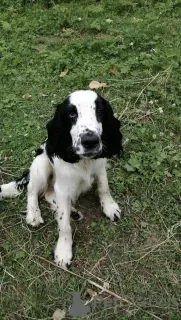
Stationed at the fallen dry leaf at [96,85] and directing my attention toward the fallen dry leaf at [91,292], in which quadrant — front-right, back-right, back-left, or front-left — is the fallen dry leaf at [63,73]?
back-right

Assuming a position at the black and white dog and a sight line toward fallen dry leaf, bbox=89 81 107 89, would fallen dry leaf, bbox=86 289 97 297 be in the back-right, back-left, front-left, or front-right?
back-right

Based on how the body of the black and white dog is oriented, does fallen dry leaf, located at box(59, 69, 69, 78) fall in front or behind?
behind

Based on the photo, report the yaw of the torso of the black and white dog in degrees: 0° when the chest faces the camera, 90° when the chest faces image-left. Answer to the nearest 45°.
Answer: approximately 315°

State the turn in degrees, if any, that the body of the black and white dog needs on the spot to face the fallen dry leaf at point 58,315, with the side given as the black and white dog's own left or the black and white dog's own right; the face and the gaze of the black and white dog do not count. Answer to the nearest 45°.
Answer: approximately 45° to the black and white dog's own right

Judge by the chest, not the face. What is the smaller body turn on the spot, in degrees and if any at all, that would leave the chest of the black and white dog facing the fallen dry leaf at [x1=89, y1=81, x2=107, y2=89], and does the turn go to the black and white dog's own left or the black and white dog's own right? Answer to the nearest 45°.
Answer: approximately 135° to the black and white dog's own left

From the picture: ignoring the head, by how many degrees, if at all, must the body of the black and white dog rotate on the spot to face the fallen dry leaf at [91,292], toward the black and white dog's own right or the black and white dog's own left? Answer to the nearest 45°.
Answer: approximately 45° to the black and white dog's own right
